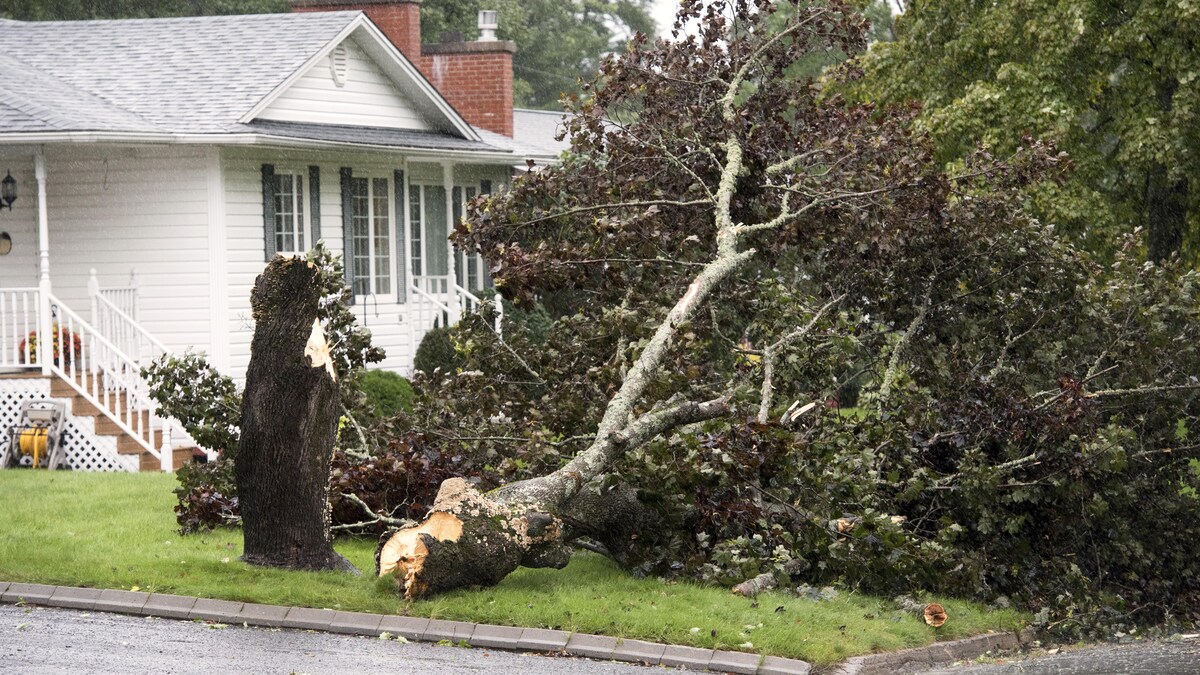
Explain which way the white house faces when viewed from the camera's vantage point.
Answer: facing the viewer and to the right of the viewer

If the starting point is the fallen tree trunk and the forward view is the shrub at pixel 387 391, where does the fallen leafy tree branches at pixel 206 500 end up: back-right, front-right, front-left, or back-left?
front-left

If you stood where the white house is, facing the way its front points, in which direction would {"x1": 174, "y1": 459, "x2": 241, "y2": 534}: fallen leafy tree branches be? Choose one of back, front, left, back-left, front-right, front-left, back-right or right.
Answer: front-right

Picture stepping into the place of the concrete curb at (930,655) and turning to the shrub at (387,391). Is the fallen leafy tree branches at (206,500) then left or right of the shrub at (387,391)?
left

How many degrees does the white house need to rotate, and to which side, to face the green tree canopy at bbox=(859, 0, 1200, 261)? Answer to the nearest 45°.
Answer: approximately 45° to its left

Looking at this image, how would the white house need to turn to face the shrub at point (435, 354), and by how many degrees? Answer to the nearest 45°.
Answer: approximately 45° to its left

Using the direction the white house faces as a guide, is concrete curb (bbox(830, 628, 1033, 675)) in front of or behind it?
in front

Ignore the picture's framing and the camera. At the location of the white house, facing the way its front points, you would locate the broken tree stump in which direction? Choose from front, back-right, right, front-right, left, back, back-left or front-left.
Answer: front-right

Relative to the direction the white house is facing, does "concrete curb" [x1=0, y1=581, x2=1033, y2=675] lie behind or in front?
in front
